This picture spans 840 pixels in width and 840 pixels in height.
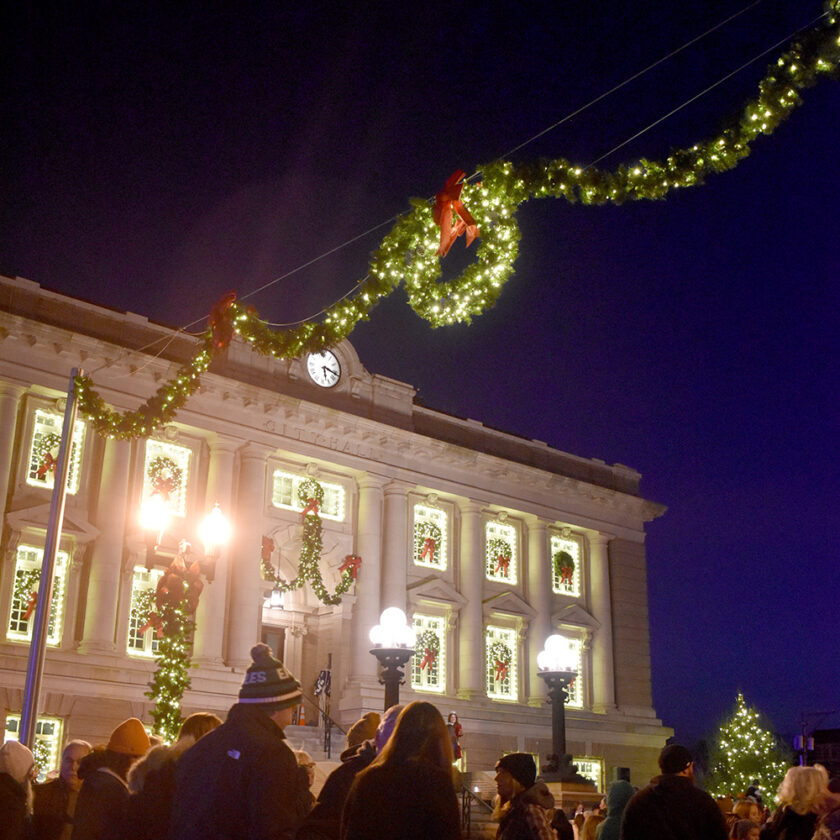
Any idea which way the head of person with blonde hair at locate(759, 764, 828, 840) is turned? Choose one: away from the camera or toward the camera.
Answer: away from the camera

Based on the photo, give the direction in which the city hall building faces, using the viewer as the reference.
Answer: facing the viewer and to the right of the viewer

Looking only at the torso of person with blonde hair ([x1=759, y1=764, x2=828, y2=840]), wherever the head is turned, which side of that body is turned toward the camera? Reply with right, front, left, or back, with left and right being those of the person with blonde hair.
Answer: back

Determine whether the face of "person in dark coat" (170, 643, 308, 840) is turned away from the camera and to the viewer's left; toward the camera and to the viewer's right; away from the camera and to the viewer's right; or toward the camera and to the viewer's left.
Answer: away from the camera and to the viewer's right

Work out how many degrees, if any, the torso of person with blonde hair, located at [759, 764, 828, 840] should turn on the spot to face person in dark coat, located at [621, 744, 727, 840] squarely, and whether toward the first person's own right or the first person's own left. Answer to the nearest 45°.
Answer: approximately 135° to the first person's own left

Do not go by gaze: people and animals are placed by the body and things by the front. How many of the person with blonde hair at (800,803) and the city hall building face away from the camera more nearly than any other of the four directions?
1

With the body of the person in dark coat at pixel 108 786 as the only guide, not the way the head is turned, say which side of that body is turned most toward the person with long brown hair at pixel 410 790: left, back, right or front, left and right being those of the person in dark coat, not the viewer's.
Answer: right

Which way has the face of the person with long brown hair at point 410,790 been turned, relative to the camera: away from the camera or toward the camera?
away from the camera

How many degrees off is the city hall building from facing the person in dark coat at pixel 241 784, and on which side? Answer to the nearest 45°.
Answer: approximately 45° to its right

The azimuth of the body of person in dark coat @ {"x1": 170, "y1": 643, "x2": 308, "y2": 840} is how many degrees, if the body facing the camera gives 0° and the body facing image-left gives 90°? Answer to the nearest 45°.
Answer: approximately 225°

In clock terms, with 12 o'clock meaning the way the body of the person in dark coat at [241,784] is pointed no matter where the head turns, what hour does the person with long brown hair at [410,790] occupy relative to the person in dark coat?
The person with long brown hair is roughly at 2 o'clock from the person in dark coat.

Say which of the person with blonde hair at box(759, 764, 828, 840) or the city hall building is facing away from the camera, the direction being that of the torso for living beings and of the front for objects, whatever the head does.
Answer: the person with blonde hair

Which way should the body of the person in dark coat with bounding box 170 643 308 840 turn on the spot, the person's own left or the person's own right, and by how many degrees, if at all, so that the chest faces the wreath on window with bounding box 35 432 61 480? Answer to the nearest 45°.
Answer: approximately 45° to the person's own left

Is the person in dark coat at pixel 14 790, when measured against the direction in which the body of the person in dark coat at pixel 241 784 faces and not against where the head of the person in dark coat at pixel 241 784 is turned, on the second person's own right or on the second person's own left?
on the second person's own left
